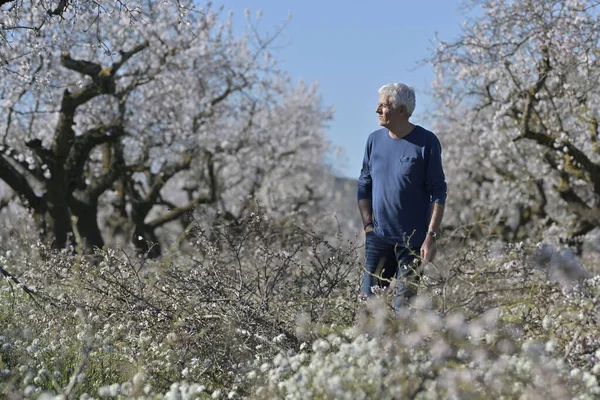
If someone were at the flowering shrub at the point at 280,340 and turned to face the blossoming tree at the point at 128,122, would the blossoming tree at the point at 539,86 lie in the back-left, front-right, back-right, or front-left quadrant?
front-right

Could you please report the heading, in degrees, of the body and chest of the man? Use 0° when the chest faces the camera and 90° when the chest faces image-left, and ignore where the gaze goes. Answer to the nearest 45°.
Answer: approximately 45°

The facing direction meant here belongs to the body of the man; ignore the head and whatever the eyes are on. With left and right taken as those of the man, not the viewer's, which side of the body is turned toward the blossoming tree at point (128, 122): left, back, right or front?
right

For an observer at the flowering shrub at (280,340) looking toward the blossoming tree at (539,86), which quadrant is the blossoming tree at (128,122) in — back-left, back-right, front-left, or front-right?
front-left

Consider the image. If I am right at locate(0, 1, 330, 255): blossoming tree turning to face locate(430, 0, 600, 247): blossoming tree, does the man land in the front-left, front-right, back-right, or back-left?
front-right

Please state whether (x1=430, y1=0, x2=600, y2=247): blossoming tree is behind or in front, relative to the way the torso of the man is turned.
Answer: behind

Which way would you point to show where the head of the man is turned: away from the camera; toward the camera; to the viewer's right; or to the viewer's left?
to the viewer's left
